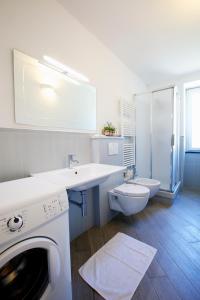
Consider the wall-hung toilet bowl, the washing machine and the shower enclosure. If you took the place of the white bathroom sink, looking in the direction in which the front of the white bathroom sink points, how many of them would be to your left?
2

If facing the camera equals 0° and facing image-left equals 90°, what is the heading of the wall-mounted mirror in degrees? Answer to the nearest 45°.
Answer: approximately 315°

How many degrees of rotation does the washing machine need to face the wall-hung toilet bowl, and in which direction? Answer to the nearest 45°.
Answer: approximately 90° to its left

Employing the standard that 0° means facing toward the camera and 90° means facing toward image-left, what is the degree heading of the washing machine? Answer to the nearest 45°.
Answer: approximately 315°

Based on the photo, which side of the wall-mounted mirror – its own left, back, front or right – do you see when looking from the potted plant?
left

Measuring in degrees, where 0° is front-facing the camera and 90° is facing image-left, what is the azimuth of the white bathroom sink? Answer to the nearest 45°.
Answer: approximately 315°
